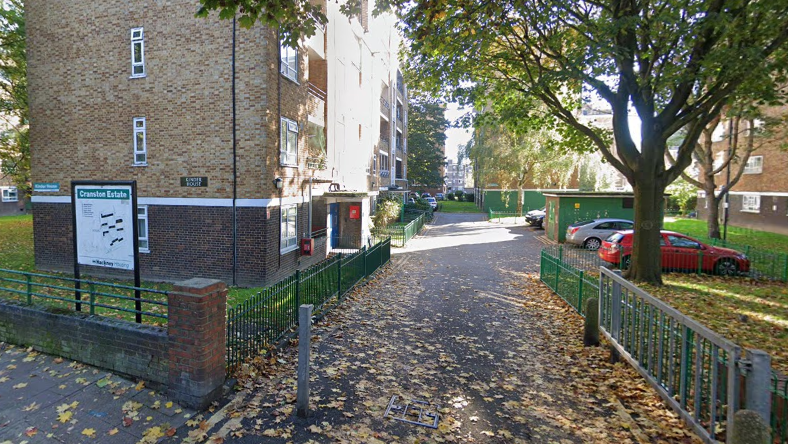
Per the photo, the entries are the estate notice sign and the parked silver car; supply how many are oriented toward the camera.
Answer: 1

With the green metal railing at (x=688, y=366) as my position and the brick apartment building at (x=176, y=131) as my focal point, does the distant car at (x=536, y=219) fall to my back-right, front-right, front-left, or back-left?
front-right

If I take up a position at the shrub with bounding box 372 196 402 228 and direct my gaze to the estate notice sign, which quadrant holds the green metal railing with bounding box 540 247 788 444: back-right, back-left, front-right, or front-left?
front-left

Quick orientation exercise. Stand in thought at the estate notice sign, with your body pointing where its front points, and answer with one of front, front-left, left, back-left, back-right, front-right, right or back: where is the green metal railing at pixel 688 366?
front-left

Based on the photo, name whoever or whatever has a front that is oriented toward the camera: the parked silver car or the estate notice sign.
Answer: the estate notice sign

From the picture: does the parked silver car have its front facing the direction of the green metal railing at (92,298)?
no

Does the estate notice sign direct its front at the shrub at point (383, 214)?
no

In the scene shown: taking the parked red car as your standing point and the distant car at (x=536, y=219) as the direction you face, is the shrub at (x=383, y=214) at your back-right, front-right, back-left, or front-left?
front-left

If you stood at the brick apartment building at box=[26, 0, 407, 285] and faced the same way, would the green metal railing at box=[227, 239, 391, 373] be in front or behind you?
in front

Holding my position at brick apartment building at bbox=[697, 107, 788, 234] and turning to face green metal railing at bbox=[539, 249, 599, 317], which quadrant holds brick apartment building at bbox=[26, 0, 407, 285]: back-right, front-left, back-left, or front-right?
front-right

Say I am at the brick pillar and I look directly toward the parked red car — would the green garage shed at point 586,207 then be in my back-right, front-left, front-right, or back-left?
front-left

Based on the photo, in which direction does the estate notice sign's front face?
toward the camera

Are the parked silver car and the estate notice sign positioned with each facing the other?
no

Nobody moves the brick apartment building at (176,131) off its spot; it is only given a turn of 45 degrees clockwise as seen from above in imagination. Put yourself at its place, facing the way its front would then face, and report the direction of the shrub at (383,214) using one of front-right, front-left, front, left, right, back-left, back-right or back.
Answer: back-left
